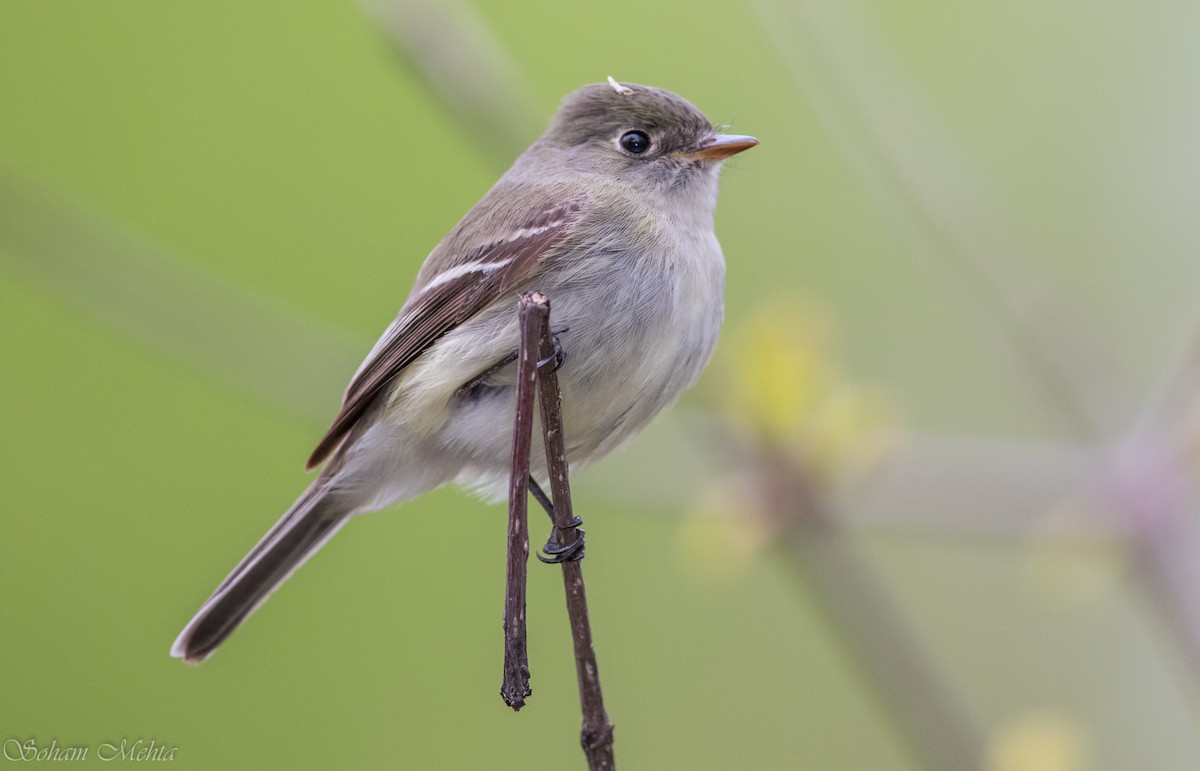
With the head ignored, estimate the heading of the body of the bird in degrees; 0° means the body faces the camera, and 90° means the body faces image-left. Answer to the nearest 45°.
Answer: approximately 270°

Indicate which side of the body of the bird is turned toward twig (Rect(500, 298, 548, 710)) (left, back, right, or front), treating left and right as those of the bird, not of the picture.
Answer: right
